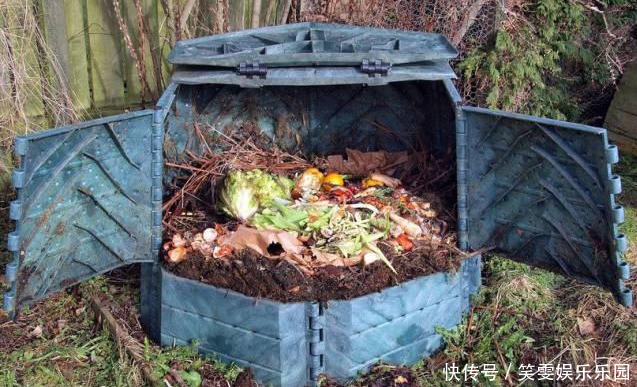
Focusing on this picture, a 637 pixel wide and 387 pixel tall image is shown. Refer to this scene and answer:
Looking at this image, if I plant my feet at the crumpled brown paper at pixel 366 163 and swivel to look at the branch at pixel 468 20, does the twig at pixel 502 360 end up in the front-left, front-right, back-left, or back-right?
back-right

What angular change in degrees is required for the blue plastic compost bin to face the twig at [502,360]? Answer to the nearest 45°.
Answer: approximately 90° to its left

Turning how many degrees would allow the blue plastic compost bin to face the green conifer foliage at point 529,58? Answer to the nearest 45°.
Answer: approximately 135° to its left

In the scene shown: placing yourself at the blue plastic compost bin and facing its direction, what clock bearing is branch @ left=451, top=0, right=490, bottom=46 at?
The branch is roughly at 7 o'clock from the blue plastic compost bin.

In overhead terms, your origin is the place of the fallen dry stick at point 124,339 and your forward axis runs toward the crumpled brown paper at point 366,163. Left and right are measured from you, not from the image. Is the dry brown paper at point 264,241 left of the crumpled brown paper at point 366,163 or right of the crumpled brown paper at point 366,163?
right

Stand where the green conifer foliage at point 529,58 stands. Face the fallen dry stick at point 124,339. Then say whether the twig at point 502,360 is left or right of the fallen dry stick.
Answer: left

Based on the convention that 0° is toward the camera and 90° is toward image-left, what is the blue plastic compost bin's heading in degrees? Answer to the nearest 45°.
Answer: approximately 0°
